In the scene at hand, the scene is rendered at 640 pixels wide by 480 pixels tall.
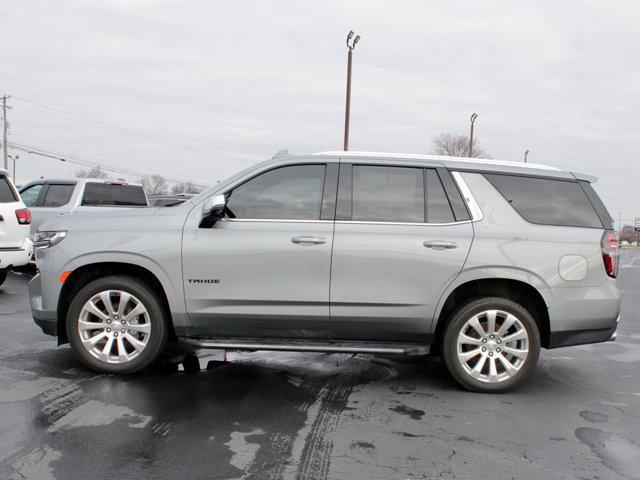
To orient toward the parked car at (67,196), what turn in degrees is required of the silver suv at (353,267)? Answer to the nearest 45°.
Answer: approximately 45° to its right

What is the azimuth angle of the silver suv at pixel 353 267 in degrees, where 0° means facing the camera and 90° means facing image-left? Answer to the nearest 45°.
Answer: approximately 90°
